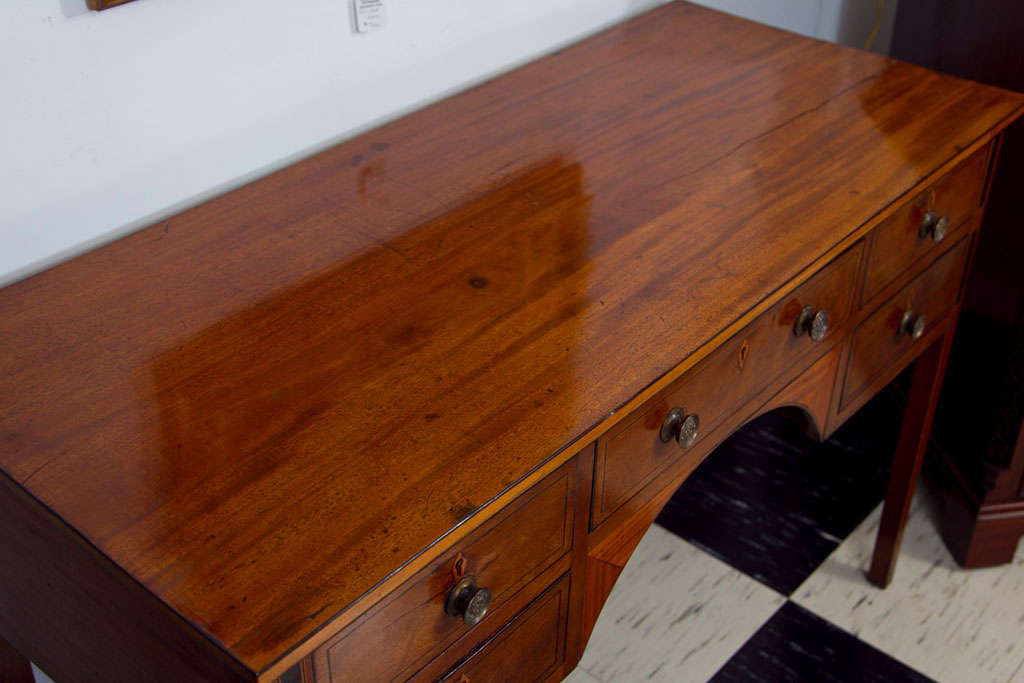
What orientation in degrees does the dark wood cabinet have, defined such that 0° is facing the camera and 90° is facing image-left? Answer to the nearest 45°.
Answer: approximately 315°

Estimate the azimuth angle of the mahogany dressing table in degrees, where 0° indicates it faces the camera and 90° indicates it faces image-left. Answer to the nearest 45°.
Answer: approximately 315°
